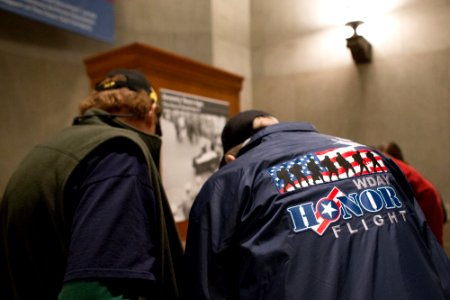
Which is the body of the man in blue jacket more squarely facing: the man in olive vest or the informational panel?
the informational panel

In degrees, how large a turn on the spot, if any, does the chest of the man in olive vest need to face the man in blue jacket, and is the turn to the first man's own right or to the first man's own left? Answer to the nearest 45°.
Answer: approximately 45° to the first man's own right

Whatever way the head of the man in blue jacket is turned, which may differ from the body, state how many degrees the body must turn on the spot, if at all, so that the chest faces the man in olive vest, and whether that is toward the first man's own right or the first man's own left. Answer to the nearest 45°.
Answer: approximately 45° to the first man's own left

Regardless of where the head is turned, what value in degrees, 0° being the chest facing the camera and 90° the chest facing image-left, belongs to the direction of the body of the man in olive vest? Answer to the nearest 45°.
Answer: approximately 225°

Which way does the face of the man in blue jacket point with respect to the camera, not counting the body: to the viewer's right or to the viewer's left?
to the viewer's left

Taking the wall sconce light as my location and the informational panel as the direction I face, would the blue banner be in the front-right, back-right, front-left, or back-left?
front-right

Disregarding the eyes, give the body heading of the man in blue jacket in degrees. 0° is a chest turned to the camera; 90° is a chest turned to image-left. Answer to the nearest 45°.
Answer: approximately 135°

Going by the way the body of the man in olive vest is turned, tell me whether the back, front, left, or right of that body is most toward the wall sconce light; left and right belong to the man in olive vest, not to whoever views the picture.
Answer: front

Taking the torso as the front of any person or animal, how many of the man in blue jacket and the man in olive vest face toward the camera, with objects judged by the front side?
0

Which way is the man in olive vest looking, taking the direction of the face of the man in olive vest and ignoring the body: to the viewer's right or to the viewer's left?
to the viewer's right

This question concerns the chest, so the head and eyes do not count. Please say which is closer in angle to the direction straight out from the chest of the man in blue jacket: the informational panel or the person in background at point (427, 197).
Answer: the informational panel

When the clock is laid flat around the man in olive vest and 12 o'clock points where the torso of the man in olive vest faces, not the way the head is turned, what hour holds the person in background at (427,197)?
The person in background is roughly at 1 o'clock from the man in olive vest.

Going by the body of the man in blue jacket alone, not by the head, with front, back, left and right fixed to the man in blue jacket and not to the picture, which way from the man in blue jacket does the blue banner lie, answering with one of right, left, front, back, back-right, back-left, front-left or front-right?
front

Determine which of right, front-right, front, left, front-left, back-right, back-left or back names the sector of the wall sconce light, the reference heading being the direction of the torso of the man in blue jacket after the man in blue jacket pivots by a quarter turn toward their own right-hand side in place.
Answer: front-left

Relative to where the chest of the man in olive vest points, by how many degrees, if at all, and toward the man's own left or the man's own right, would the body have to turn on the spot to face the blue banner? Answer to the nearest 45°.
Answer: approximately 45° to the man's own left

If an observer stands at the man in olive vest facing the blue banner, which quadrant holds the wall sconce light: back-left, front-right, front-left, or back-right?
front-right
